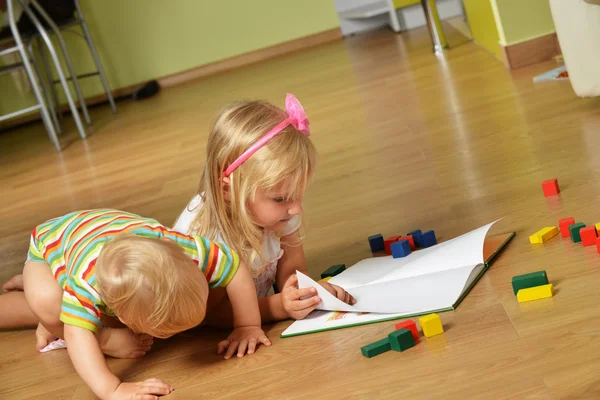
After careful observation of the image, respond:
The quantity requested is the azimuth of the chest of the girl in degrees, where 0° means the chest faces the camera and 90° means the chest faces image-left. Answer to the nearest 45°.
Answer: approximately 315°
